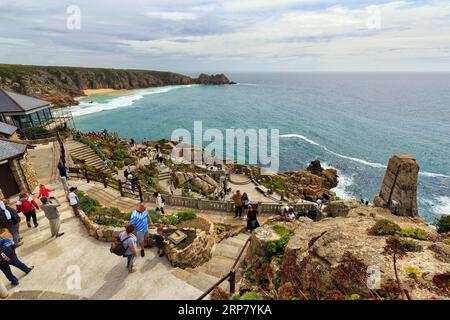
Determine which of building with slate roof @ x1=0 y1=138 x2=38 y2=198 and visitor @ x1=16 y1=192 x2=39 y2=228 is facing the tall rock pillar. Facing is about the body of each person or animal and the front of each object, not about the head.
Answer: the building with slate roof

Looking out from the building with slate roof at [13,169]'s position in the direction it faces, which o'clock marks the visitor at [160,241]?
The visitor is roughly at 1 o'clock from the building with slate roof.

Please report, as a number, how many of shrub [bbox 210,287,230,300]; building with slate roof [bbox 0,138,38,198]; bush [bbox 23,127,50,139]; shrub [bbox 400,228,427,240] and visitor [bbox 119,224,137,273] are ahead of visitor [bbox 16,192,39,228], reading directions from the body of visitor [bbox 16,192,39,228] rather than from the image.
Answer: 2

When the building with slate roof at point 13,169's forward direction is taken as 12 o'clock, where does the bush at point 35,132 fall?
The bush is roughly at 8 o'clock from the building with slate roof.

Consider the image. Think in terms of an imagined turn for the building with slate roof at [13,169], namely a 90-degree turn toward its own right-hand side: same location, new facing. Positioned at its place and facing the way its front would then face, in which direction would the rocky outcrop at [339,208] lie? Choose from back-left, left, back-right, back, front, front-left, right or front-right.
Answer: left
